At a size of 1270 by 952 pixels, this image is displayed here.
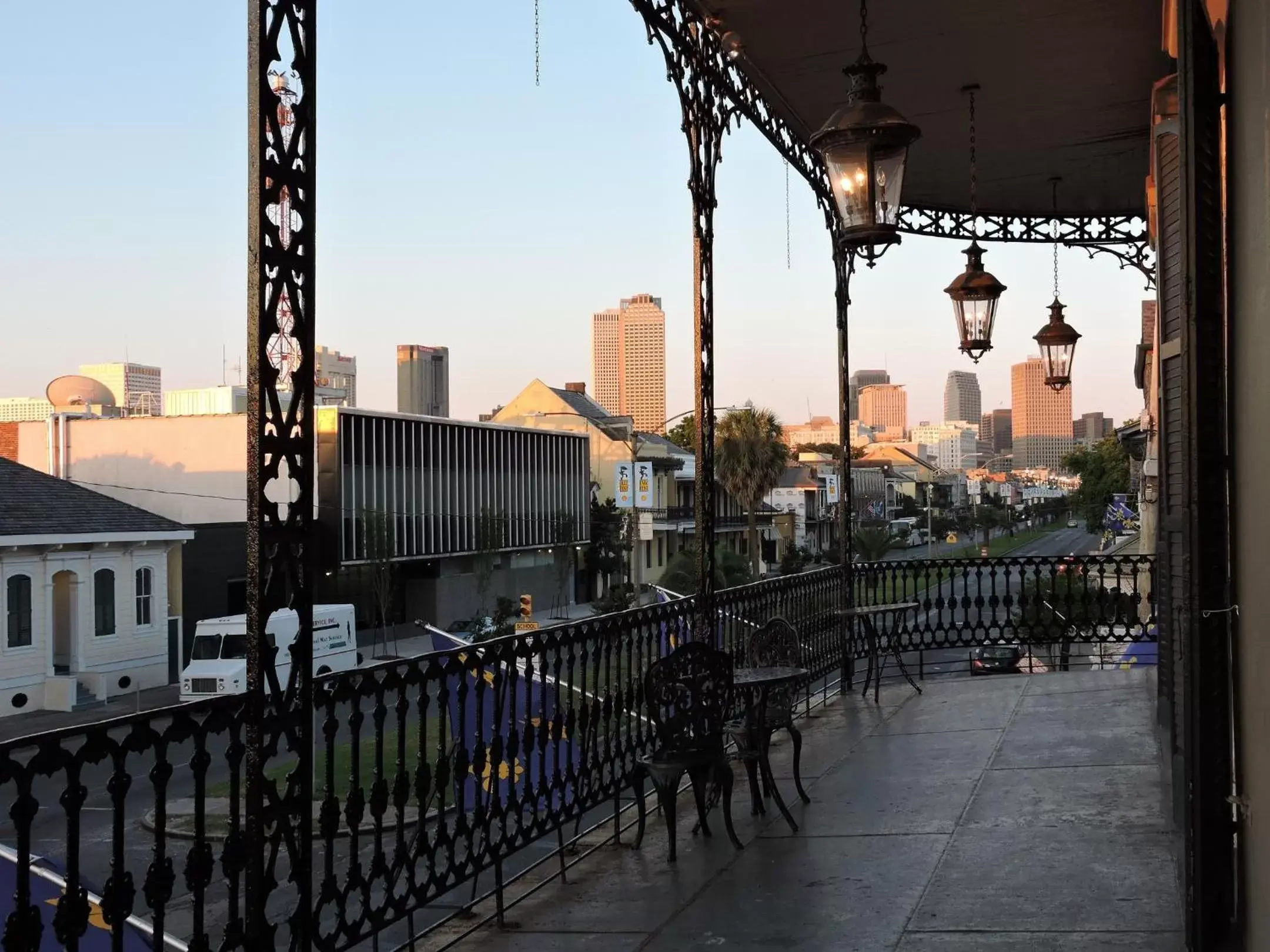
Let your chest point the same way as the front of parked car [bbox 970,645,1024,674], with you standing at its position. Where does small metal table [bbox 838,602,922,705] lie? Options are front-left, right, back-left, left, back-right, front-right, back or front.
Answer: back

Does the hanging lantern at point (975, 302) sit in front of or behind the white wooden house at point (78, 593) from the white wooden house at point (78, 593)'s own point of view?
in front

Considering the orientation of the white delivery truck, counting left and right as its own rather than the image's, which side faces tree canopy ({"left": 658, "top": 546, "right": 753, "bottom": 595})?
back

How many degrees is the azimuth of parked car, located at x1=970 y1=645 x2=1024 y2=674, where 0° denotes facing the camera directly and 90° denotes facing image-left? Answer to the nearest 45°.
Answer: approximately 180°

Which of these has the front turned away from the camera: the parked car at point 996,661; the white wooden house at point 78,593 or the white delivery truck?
the parked car

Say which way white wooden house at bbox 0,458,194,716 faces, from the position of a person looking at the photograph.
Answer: facing the viewer and to the right of the viewer

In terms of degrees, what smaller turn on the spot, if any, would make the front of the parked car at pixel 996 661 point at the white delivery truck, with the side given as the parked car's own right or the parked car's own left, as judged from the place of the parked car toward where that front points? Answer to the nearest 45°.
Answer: approximately 90° to the parked car's own left

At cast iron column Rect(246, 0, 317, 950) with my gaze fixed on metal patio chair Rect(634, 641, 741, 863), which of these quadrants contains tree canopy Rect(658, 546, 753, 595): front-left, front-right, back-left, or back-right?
front-left

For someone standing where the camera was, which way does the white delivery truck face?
facing the viewer and to the left of the viewer

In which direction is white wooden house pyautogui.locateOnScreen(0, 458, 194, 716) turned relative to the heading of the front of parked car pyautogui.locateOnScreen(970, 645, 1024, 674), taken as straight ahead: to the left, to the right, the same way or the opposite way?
to the right

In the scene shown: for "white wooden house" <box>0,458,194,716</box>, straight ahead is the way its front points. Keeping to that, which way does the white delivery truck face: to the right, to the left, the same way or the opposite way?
to the right

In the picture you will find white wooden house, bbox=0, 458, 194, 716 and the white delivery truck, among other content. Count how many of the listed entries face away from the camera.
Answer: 0

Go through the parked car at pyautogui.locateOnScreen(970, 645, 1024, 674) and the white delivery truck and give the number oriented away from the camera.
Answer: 1

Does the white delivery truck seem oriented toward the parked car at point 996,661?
no

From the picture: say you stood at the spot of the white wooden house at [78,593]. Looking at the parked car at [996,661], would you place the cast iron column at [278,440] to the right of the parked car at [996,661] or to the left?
right

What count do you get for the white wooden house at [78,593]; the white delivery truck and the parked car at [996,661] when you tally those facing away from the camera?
1
